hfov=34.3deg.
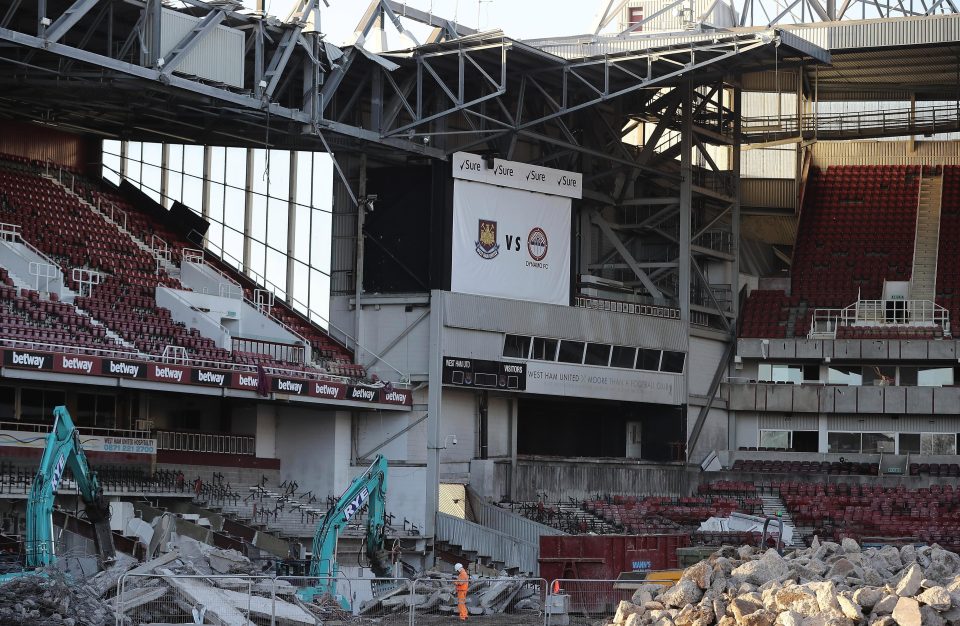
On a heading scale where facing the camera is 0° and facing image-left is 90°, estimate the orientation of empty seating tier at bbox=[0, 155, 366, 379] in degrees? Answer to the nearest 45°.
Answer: approximately 315°

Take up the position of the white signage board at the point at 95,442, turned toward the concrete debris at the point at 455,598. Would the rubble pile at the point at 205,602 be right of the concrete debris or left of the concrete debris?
right

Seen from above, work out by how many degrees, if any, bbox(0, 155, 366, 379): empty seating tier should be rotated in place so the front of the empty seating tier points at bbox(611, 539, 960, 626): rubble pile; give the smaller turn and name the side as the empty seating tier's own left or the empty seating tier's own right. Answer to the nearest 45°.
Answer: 0° — it already faces it

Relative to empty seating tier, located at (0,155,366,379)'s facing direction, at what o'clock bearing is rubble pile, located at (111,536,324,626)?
The rubble pile is roughly at 1 o'clock from the empty seating tier.

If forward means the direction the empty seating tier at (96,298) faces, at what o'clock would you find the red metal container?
The red metal container is roughly at 12 o'clock from the empty seating tier.

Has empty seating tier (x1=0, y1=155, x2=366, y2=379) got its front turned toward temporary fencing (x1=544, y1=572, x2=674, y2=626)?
yes

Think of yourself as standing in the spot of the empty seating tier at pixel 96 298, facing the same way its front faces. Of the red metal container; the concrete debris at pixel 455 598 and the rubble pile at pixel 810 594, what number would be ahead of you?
3
